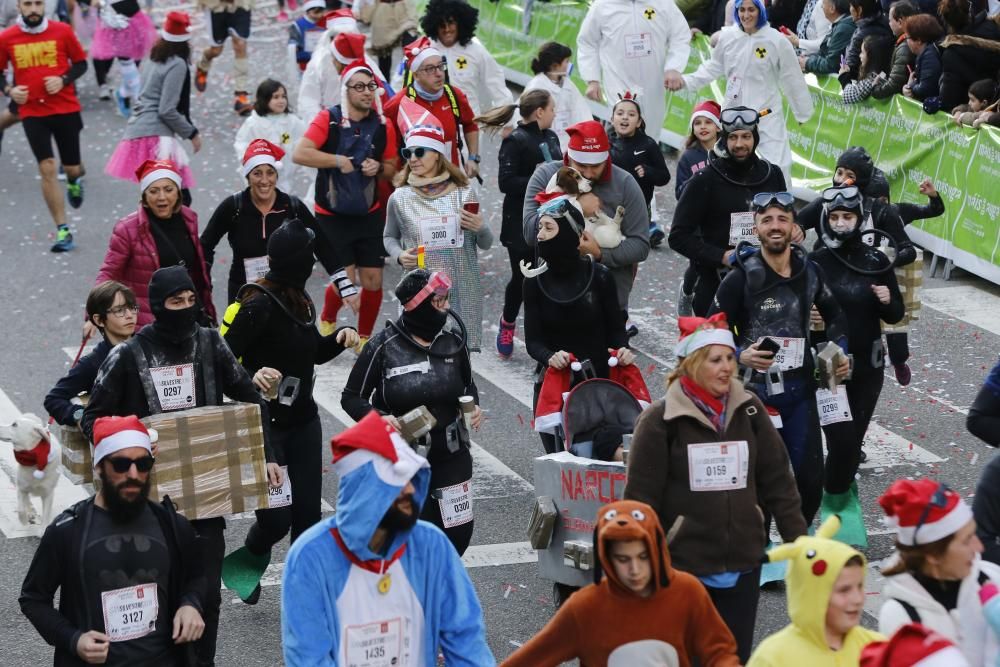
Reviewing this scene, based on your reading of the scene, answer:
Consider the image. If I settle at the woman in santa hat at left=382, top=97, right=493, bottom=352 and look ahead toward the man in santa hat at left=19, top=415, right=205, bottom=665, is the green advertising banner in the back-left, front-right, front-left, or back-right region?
back-left

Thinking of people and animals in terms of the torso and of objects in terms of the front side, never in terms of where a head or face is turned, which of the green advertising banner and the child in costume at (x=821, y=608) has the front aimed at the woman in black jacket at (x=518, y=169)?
the green advertising banner

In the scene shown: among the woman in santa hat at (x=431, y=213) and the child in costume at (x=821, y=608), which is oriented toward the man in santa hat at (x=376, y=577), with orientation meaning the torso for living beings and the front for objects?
the woman in santa hat

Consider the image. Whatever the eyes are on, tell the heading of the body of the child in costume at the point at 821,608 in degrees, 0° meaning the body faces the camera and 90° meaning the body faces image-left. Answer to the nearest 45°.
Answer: approximately 315°

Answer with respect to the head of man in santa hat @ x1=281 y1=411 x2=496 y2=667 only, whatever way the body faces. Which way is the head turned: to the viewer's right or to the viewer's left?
to the viewer's right

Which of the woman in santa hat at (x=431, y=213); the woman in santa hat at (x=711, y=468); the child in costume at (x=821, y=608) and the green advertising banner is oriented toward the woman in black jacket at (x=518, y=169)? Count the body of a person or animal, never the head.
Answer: the green advertising banner
